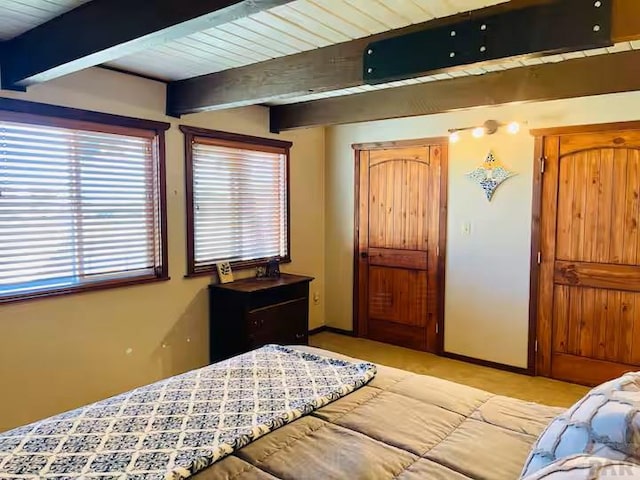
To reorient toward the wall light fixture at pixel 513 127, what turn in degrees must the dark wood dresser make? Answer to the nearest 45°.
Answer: approximately 45° to its left

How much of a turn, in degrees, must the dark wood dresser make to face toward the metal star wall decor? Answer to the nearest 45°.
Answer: approximately 45° to its left

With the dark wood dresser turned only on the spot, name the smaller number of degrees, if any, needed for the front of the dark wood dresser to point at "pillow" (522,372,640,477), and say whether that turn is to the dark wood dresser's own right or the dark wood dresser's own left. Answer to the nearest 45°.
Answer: approximately 45° to the dark wood dresser's own right

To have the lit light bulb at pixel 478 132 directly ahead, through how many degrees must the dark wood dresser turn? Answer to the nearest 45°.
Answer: approximately 45° to its left

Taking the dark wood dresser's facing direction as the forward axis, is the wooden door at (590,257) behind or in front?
in front

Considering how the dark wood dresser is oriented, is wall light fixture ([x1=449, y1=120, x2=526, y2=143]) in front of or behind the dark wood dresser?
in front

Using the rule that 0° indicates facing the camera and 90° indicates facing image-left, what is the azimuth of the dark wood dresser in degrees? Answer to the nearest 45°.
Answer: approximately 315°

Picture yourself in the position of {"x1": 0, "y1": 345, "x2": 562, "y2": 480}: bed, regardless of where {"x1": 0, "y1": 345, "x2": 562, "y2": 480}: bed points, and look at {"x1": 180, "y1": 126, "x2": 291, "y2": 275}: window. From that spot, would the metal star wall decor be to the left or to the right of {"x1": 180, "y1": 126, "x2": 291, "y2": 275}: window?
right

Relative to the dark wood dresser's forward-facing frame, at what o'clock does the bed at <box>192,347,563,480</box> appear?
The bed is roughly at 1 o'clock from the dark wood dresser.

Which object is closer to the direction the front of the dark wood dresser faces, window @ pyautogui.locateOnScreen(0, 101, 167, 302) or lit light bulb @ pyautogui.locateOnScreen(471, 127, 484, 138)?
the lit light bulb

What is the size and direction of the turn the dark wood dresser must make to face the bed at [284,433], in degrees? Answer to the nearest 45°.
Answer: approximately 45° to its right

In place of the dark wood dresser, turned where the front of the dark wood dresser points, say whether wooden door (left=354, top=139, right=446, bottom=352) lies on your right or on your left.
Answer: on your left
